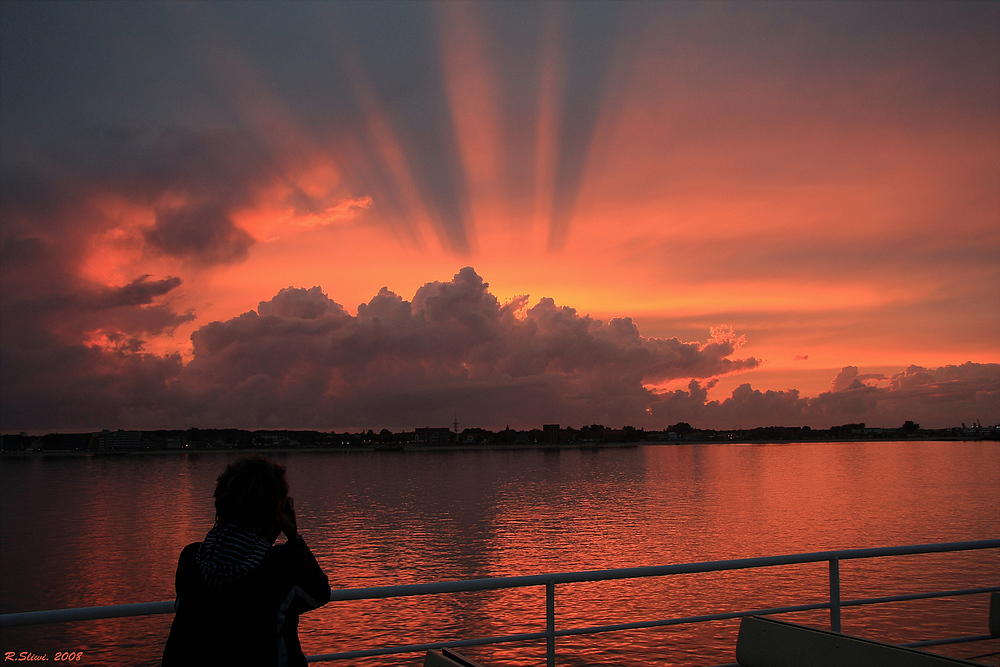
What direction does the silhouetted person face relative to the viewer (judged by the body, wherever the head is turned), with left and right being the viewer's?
facing away from the viewer and to the right of the viewer
